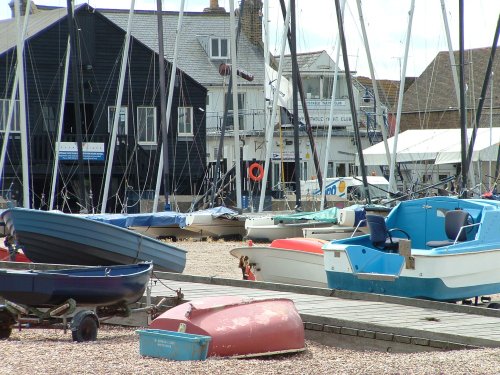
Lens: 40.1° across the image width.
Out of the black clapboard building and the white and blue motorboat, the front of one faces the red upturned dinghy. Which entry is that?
the black clapboard building

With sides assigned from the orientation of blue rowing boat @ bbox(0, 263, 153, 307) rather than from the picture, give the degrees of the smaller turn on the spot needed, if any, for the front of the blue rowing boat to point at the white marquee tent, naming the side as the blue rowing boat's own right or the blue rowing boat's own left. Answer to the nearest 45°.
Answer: approximately 45° to the blue rowing boat's own left

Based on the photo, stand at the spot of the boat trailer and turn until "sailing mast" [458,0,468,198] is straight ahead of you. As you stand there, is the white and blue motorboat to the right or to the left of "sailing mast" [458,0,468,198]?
right

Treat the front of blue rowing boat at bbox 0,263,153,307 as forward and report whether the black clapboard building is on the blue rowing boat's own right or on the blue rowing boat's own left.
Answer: on the blue rowing boat's own left

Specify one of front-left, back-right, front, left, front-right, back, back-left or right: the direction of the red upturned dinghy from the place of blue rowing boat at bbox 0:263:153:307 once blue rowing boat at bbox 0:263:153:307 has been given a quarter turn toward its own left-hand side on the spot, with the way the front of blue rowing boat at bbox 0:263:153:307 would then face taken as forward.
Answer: back-right

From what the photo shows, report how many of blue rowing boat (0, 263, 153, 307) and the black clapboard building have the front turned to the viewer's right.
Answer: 1

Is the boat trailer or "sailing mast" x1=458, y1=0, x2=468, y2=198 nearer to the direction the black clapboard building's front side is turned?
the boat trailer

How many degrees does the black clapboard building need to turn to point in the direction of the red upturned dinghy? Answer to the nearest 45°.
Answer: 0° — it already faces it

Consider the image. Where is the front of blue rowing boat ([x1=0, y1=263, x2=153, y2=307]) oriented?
to the viewer's right

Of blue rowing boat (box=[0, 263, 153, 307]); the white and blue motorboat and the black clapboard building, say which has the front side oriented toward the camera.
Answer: the black clapboard building

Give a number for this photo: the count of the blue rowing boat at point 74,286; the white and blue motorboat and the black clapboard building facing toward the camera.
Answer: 1
